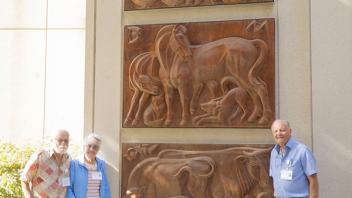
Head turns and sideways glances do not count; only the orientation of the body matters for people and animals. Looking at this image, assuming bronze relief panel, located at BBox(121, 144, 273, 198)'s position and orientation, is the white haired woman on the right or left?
on its right

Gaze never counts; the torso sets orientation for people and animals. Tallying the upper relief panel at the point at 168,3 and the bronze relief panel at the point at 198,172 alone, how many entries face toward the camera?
2

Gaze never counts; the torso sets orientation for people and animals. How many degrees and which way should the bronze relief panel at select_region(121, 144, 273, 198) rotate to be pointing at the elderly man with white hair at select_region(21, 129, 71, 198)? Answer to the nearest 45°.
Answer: approximately 90° to its right

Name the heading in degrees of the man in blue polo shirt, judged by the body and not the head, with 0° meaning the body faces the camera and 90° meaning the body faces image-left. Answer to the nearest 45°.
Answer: approximately 45°

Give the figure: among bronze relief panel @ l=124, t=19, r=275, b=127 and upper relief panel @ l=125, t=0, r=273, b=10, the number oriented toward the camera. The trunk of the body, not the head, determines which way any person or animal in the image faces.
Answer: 2
